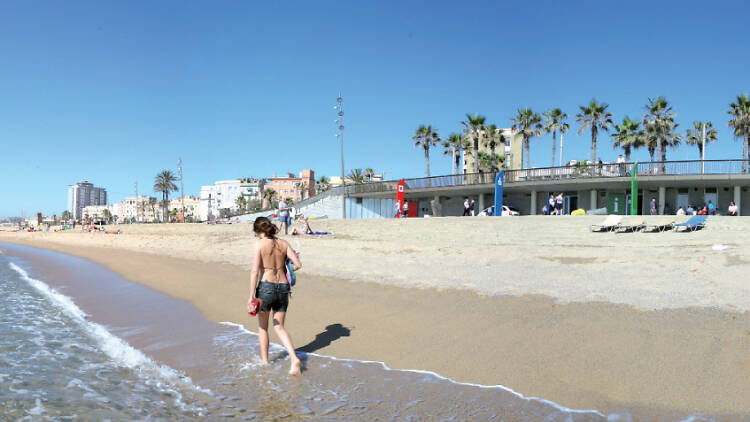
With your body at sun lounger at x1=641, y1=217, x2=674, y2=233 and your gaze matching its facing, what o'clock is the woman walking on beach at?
The woman walking on beach is roughly at 11 o'clock from the sun lounger.

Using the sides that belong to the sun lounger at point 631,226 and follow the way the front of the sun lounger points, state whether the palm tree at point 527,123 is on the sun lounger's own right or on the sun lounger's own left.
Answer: on the sun lounger's own right

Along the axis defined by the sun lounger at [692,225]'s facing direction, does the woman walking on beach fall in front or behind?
in front

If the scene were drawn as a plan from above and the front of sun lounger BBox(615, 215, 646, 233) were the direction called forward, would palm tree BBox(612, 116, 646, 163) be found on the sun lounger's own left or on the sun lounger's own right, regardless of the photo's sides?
on the sun lounger's own right

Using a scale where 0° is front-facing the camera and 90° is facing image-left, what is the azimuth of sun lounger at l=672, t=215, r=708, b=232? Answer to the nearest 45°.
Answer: approximately 45°

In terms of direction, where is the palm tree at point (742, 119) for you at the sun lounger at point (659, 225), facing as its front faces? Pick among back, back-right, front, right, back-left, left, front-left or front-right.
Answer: back-right

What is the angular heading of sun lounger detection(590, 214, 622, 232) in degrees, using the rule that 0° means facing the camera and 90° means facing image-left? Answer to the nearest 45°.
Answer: approximately 45°

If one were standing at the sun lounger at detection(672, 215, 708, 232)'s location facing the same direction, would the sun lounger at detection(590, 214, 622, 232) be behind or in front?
in front

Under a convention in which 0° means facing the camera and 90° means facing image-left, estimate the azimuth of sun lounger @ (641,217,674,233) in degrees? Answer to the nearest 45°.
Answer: approximately 45°

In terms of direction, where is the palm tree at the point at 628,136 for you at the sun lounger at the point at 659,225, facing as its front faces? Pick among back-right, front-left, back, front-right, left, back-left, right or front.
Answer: back-right

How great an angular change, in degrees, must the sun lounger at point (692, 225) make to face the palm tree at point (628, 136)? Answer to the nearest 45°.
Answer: approximately 135° to its right

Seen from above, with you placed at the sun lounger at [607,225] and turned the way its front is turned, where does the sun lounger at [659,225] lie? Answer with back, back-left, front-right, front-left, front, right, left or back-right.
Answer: back-left

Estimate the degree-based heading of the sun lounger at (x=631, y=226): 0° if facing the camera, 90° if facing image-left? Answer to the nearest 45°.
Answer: approximately 45°
